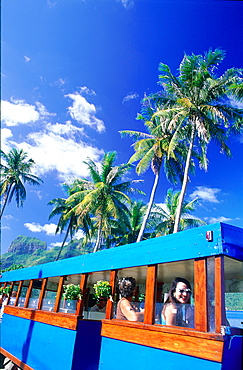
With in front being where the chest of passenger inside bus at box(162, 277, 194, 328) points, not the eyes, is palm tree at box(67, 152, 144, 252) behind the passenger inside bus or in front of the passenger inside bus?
behind
